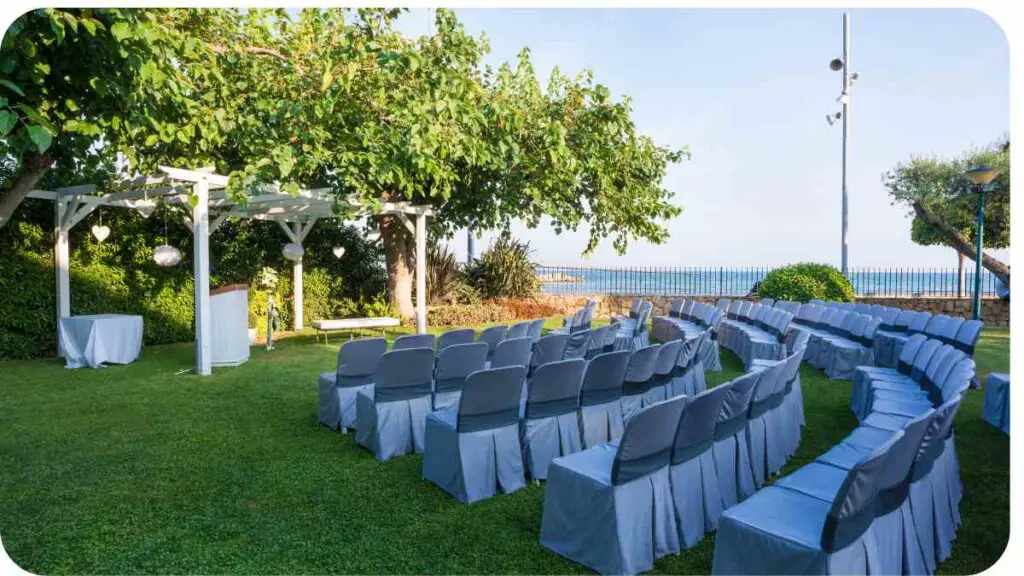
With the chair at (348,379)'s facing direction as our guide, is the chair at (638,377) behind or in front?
behind

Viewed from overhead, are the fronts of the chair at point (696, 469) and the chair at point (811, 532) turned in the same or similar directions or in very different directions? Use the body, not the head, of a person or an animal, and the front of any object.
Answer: same or similar directions

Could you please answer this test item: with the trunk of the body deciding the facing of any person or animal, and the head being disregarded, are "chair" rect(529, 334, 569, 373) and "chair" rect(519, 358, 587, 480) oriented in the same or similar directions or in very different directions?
same or similar directions

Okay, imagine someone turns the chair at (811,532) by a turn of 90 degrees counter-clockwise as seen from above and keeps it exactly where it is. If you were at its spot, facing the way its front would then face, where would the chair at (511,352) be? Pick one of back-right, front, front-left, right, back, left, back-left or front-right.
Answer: right

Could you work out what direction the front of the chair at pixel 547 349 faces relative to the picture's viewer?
facing away from the viewer and to the left of the viewer

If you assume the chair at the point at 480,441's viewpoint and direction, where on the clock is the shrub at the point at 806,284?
The shrub is roughly at 3 o'clock from the chair.

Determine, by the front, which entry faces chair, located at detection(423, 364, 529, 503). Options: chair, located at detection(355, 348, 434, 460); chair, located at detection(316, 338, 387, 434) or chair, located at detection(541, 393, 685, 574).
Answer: chair, located at detection(541, 393, 685, 574)

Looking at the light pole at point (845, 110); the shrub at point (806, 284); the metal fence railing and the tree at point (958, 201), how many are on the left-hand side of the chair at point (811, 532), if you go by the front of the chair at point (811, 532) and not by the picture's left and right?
0

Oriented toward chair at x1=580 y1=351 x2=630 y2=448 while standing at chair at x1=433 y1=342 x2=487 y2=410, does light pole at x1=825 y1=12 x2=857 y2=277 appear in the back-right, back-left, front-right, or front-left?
front-left

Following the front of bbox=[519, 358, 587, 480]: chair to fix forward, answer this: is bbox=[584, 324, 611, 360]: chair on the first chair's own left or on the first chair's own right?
on the first chair's own right

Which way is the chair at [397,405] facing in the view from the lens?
facing away from the viewer and to the left of the viewer

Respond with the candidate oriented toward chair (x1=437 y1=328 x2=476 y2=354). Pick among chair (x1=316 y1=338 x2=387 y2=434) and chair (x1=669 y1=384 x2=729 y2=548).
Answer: chair (x1=669 y1=384 x2=729 y2=548)

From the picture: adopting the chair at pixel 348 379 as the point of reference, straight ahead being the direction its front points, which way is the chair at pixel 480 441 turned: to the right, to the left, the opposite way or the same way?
the same way

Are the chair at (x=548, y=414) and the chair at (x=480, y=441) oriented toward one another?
no

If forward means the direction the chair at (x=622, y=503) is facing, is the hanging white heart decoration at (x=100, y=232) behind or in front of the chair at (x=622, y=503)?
in front

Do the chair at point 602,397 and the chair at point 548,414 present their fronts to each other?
no

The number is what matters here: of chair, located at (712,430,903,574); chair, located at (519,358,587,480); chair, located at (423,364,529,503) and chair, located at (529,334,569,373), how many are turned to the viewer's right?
0

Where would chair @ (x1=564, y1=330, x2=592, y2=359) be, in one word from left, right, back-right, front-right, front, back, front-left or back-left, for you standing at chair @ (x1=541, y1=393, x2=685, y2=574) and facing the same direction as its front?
front-right

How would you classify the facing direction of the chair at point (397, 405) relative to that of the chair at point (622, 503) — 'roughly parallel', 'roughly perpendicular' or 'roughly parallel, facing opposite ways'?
roughly parallel

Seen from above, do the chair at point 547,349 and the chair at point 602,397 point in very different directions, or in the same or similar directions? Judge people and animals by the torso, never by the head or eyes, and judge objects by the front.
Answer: same or similar directions

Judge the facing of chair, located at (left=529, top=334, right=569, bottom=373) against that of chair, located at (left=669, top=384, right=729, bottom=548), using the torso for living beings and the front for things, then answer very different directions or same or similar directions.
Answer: same or similar directions

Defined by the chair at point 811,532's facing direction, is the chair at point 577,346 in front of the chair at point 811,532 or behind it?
in front

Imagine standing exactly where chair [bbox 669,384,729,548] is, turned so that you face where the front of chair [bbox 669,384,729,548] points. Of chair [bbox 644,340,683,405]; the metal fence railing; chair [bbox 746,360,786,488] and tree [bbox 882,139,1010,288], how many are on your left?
0
